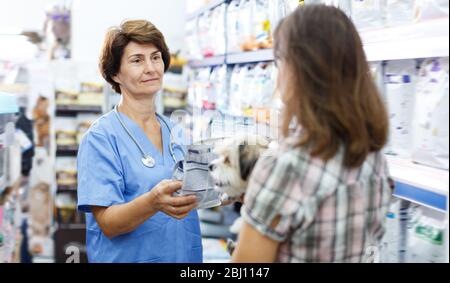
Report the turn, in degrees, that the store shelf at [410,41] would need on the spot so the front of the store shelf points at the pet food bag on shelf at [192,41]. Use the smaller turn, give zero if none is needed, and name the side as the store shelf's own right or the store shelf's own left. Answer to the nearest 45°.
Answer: approximately 90° to the store shelf's own right

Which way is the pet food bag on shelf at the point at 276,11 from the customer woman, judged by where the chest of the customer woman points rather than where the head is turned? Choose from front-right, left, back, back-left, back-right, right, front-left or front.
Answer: front-right

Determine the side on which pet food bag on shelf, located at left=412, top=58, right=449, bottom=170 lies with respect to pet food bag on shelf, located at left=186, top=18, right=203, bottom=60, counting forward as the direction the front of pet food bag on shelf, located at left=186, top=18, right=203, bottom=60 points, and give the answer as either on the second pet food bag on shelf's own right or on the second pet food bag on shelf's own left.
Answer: on the second pet food bag on shelf's own left

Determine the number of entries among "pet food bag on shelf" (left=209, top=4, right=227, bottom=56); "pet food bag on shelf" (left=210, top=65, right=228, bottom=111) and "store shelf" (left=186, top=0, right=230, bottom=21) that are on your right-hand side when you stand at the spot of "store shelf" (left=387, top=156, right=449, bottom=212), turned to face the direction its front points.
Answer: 3

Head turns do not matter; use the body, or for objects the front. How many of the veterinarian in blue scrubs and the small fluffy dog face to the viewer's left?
1

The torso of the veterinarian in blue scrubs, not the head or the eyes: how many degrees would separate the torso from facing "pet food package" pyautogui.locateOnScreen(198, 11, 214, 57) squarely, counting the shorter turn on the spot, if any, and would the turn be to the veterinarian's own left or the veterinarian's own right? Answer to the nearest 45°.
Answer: approximately 135° to the veterinarian's own left

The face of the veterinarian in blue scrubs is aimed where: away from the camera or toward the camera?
toward the camera

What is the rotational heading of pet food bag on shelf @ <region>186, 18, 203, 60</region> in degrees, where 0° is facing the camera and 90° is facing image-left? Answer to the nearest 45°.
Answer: approximately 45°

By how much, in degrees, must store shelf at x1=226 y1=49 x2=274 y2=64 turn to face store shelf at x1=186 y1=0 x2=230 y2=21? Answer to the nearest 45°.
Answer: approximately 135° to its right

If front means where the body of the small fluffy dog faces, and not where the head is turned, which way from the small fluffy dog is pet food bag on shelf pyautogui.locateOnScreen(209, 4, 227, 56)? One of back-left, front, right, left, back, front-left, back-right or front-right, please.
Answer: right

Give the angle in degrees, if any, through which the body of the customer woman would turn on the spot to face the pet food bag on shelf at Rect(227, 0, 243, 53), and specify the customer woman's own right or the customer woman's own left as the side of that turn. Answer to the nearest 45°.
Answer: approximately 45° to the customer woman's own right

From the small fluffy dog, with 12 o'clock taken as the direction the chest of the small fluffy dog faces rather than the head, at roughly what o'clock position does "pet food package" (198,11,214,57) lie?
The pet food package is roughly at 3 o'clock from the small fluffy dog.

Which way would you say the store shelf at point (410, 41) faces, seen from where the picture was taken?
facing the viewer and to the left of the viewer

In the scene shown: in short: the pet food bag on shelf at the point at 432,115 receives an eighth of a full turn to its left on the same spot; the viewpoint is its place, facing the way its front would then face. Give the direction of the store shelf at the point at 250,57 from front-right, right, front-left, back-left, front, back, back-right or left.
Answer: back-right

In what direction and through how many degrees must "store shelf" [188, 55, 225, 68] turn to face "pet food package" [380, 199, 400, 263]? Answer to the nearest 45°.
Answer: approximately 45° to its left
